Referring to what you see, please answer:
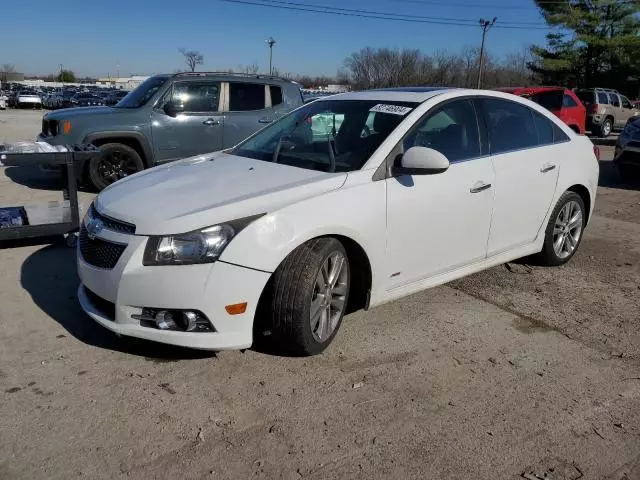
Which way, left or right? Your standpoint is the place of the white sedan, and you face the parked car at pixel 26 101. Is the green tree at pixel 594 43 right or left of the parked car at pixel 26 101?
right

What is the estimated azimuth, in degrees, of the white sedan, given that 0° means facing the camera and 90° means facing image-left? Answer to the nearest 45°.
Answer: approximately 45°

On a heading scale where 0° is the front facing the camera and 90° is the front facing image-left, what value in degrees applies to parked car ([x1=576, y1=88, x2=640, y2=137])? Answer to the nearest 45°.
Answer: approximately 225°

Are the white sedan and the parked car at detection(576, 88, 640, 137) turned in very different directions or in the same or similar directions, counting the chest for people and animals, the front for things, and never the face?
very different directions
